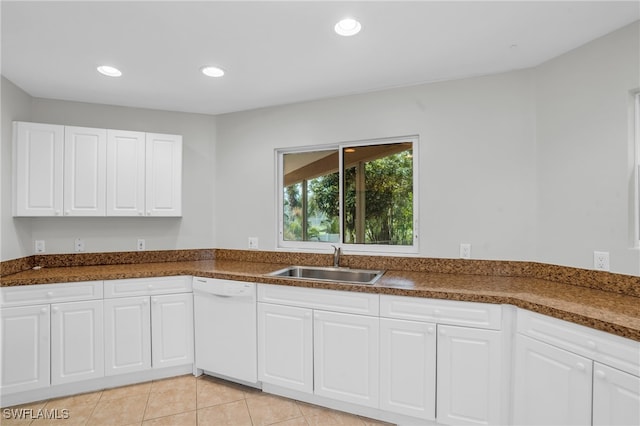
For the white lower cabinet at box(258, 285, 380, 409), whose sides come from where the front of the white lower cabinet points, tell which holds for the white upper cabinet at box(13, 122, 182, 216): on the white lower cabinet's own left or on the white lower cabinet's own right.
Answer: on the white lower cabinet's own right

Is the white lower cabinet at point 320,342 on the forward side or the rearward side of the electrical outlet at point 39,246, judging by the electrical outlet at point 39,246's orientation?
on the forward side

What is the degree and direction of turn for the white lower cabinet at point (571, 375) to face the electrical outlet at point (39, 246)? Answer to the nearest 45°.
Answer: approximately 45° to its right

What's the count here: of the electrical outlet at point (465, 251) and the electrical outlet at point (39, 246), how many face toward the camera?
2

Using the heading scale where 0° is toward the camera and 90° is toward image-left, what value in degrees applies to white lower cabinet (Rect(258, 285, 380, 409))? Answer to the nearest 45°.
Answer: approximately 45°

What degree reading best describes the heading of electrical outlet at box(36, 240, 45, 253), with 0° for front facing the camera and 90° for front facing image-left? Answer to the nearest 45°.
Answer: approximately 0°

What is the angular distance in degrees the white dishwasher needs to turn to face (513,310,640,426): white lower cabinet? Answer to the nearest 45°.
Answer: approximately 90° to its left

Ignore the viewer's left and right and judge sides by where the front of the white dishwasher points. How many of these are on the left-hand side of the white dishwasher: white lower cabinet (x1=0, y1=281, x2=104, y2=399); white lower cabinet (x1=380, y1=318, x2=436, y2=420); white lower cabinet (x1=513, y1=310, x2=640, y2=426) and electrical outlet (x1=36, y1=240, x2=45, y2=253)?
2

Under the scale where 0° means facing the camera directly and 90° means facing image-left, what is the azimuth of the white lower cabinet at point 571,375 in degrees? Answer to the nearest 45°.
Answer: approximately 45°
